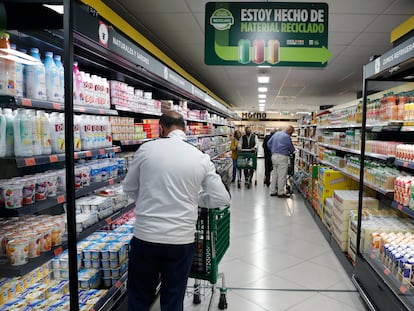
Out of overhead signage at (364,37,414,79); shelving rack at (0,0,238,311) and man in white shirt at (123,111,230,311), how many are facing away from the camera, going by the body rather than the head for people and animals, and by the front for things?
1

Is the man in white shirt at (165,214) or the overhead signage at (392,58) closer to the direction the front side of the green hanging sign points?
the man in white shirt

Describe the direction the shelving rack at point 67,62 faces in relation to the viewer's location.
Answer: facing the viewer and to the right of the viewer

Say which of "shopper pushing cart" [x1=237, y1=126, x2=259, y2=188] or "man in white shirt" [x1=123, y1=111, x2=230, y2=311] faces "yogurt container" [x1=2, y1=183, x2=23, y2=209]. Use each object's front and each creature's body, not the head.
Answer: the shopper pushing cart

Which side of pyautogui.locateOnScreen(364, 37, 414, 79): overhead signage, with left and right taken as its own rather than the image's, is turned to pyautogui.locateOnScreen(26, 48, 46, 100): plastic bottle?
front

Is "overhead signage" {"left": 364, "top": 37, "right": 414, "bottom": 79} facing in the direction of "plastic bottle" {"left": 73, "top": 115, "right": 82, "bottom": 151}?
yes

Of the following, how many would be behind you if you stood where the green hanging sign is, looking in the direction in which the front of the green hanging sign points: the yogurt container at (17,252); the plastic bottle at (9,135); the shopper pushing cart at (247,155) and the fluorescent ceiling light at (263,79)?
2

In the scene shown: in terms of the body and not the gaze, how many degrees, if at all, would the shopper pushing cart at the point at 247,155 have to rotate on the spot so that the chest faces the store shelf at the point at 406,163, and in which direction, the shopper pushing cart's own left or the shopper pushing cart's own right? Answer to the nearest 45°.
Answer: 0° — they already face it

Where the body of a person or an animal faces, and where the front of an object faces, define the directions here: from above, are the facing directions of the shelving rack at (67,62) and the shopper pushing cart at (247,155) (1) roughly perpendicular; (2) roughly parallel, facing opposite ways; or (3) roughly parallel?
roughly perpendicular

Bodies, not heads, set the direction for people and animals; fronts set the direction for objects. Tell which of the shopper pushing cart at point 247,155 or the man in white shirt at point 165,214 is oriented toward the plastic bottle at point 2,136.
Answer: the shopper pushing cart

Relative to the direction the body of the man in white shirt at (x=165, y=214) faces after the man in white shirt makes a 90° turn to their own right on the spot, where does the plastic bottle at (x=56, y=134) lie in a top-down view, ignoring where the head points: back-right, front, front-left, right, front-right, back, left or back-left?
back

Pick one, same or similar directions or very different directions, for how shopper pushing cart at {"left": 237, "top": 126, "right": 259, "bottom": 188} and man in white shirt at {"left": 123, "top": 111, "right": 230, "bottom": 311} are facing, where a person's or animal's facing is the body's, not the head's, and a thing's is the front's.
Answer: very different directions

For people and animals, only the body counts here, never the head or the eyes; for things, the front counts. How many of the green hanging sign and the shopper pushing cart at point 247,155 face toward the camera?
2

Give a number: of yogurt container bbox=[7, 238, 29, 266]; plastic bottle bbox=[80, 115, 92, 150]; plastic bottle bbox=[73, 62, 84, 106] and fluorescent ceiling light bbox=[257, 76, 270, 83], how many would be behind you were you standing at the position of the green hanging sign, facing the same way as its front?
1

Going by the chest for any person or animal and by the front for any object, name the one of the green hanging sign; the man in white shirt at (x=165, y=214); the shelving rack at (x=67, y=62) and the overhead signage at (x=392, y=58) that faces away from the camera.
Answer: the man in white shirt

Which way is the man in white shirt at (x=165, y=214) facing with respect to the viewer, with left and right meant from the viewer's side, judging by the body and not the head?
facing away from the viewer

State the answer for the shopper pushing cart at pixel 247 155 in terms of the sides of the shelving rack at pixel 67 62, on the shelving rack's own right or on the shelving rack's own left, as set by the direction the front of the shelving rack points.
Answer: on the shelving rack's own left

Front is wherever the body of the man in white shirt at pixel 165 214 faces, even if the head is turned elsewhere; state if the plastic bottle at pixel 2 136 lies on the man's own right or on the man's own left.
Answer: on the man's own left

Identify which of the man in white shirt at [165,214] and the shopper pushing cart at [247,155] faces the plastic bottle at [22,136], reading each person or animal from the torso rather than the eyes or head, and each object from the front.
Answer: the shopper pushing cart
